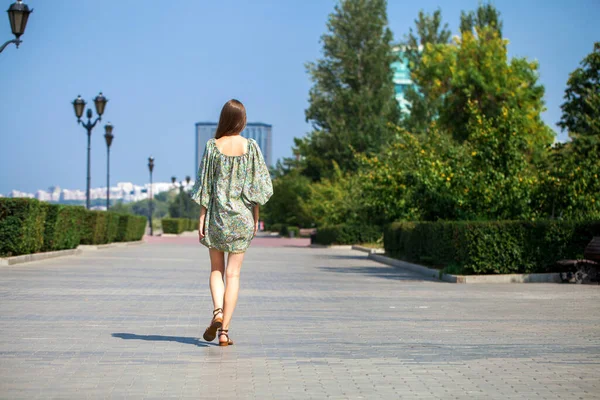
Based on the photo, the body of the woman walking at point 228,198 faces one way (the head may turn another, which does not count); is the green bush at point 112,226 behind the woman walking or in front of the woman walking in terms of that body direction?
in front

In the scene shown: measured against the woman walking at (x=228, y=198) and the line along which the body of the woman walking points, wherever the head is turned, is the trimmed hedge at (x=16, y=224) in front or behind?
in front

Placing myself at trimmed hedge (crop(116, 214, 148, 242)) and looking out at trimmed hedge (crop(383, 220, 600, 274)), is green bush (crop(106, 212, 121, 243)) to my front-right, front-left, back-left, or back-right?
front-right

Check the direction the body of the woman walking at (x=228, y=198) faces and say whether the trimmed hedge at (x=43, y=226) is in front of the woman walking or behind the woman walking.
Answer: in front

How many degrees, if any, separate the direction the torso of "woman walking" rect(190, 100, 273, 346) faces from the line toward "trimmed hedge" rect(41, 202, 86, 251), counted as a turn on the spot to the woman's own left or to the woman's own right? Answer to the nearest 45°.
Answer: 0° — they already face it

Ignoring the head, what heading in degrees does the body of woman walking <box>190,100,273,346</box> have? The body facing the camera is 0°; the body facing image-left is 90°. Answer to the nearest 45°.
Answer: approximately 180°

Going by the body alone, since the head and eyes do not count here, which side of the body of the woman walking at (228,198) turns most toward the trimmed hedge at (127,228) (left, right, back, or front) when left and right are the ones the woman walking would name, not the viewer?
front

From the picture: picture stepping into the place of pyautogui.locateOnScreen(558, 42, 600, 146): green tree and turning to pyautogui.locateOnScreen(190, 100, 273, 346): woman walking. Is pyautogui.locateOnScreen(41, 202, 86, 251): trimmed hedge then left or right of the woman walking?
right

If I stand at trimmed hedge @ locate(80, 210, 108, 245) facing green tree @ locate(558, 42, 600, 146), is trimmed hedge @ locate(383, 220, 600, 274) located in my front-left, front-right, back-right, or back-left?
front-right

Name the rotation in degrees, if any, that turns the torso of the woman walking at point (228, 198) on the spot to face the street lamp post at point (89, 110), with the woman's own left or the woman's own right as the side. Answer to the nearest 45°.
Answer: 0° — they already face it

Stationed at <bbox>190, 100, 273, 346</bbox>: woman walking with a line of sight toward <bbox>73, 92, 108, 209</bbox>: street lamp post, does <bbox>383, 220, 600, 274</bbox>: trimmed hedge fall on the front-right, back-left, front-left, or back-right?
front-right
